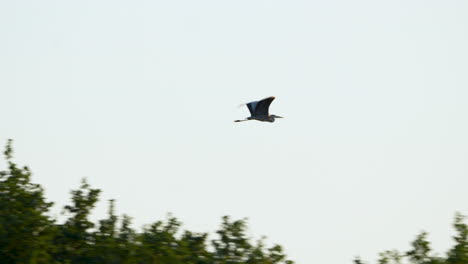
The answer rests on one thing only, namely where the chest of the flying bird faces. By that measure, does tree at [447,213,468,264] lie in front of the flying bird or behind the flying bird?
in front

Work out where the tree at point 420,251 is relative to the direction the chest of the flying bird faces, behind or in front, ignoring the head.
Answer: in front

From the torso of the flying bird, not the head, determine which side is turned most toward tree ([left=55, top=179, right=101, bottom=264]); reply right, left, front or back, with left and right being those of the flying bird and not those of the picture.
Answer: back

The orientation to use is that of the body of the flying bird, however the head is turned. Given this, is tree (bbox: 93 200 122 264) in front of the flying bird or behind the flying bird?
behind

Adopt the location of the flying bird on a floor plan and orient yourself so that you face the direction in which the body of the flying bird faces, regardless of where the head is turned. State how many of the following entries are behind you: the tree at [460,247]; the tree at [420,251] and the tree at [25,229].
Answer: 1

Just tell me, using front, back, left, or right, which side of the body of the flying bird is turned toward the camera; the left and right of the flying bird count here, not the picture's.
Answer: right

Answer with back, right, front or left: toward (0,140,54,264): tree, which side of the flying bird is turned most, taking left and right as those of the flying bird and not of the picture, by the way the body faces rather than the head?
back
